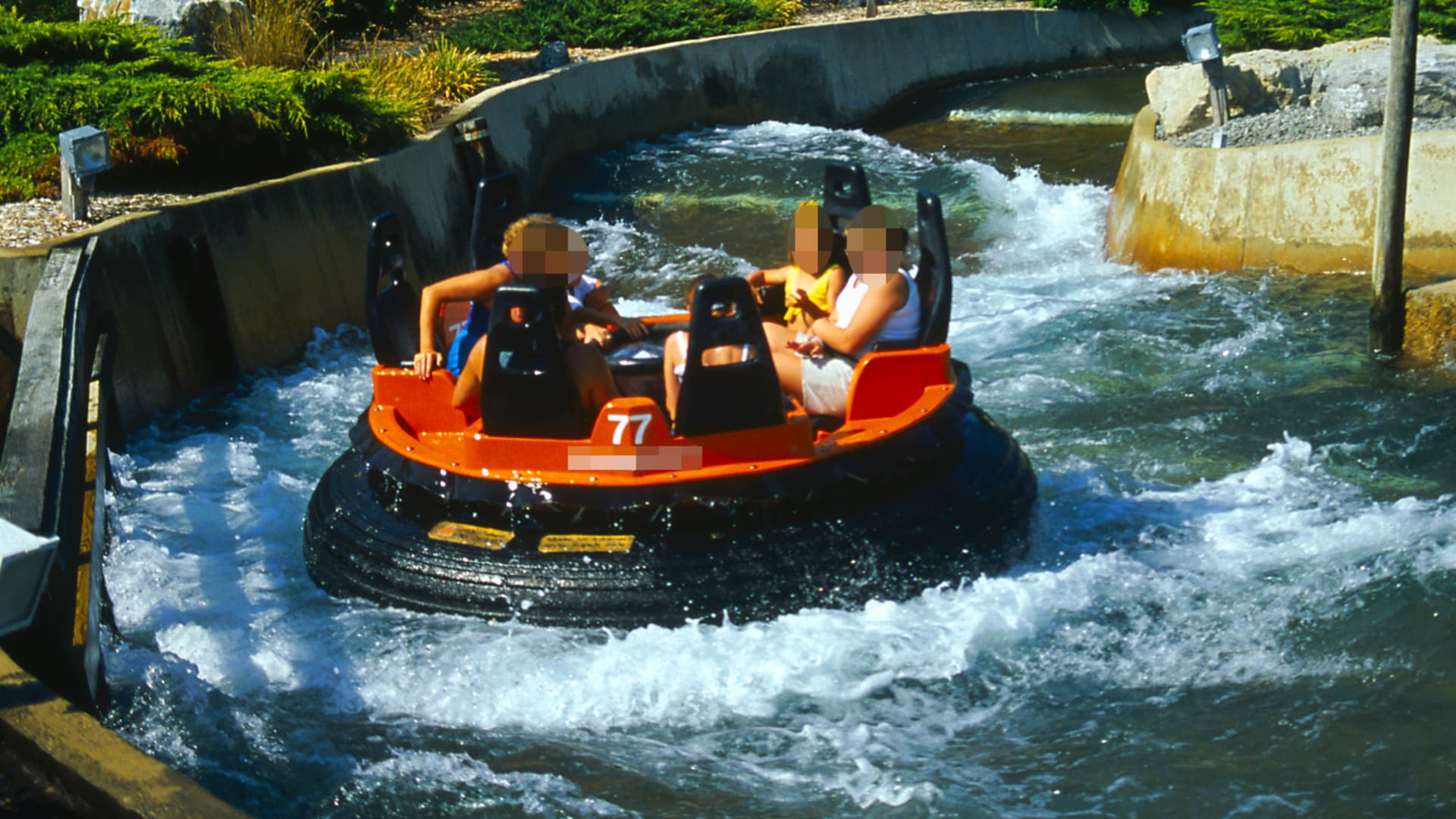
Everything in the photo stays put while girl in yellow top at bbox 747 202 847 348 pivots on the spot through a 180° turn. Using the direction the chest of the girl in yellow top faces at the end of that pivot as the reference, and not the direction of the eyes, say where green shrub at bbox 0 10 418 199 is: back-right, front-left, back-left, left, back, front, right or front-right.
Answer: left

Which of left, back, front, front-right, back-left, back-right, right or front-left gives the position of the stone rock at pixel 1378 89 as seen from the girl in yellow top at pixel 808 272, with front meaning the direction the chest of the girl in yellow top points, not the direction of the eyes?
back

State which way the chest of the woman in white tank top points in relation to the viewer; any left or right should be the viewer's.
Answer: facing to the left of the viewer

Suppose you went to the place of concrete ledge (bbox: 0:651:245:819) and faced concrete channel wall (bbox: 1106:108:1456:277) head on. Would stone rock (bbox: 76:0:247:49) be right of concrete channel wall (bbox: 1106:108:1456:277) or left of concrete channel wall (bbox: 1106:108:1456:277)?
left

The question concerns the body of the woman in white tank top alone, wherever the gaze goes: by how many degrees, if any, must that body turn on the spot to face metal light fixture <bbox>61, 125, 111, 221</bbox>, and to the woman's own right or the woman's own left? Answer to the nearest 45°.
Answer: approximately 45° to the woman's own right

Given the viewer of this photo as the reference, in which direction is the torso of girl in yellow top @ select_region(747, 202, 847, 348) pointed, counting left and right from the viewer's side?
facing the viewer and to the left of the viewer

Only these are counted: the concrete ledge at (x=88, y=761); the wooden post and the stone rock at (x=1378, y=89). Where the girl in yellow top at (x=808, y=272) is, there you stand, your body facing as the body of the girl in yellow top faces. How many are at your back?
2

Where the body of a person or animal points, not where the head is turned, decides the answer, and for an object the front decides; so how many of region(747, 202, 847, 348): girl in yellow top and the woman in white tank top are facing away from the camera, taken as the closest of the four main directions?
0

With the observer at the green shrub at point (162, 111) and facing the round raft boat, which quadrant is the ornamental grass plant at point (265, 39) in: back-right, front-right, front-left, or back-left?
back-left

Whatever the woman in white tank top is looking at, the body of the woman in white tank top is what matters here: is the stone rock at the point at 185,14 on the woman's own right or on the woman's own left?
on the woman's own right

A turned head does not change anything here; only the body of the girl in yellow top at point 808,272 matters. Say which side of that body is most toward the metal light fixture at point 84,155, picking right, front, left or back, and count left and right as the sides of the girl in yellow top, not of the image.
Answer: right
